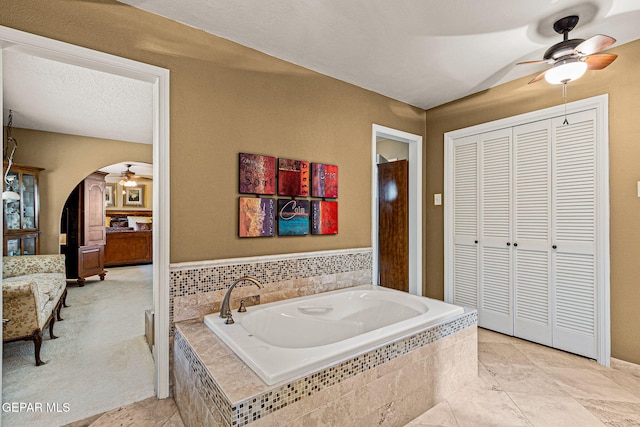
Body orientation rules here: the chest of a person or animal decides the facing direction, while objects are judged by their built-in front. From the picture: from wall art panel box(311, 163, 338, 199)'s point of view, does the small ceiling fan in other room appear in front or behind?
behind

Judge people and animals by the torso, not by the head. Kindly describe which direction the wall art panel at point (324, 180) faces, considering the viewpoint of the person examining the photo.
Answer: facing the viewer and to the right of the viewer

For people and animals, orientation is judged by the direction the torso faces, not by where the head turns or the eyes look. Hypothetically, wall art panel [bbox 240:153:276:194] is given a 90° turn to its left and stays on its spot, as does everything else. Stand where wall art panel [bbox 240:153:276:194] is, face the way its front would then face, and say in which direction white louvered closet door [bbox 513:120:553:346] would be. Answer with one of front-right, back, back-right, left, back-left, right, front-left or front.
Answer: front-right

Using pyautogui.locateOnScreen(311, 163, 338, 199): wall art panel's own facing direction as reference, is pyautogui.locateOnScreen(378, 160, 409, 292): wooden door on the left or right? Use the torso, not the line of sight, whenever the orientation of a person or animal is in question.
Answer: on its left

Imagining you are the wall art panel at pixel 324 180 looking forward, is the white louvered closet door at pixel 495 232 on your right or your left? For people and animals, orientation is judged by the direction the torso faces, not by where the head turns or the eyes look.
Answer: on your left

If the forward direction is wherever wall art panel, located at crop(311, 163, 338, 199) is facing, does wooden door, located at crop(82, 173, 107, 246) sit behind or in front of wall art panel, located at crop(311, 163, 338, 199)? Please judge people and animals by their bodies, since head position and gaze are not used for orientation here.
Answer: behind

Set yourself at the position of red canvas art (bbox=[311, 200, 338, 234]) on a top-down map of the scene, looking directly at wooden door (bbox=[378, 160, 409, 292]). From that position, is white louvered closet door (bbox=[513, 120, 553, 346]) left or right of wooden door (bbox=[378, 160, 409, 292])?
right

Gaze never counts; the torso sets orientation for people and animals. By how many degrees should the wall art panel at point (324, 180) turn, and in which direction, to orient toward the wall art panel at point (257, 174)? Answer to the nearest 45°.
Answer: approximately 90° to its right

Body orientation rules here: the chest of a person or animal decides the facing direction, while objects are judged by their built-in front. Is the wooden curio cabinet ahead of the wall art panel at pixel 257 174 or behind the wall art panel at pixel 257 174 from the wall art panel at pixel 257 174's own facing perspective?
behind

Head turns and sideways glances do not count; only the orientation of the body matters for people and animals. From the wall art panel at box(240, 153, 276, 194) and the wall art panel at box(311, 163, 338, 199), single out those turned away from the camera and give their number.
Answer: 0

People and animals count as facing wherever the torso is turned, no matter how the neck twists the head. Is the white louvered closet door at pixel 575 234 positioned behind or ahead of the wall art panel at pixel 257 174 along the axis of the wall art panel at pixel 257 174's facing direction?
ahead
